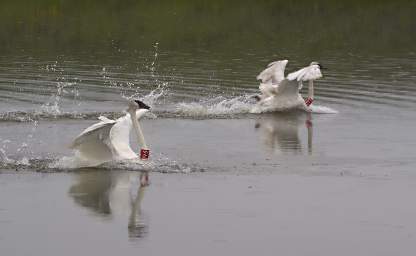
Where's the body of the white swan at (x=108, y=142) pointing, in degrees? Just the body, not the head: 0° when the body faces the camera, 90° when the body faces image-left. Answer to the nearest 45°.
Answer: approximately 270°

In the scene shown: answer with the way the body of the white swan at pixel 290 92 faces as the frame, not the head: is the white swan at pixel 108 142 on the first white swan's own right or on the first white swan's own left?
on the first white swan's own right

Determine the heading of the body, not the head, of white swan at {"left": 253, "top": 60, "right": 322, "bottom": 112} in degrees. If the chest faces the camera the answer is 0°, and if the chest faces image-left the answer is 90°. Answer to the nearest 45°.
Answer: approximately 270°

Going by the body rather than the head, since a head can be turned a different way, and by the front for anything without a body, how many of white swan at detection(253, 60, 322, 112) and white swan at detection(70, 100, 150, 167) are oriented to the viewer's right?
2

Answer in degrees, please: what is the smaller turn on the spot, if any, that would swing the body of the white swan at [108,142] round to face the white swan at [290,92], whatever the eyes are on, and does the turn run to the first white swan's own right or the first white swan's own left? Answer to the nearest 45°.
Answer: approximately 45° to the first white swan's own left
